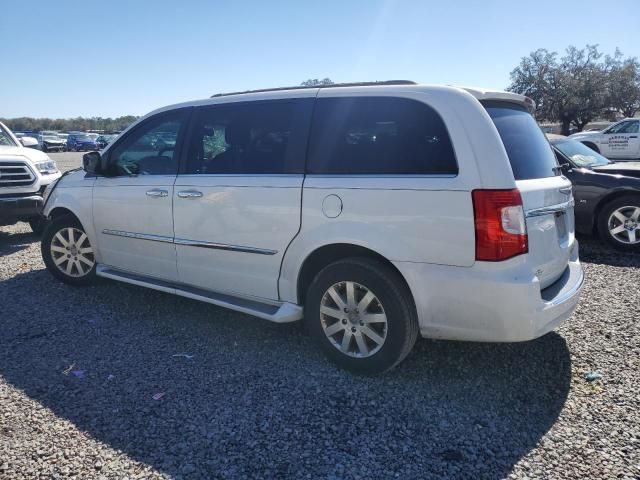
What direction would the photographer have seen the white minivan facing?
facing away from the viewer and to the left of the viewer

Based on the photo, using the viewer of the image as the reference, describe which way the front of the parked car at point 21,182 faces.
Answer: facing the viewer and to the right of the viewer

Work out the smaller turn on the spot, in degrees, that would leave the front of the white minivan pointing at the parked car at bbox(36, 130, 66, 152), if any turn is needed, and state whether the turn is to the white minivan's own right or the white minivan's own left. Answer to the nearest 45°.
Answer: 0° — it already faces it

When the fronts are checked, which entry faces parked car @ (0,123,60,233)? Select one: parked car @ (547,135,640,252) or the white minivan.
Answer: the white minivan

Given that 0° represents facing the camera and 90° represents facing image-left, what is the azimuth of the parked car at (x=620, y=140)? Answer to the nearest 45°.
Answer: approximately 90°

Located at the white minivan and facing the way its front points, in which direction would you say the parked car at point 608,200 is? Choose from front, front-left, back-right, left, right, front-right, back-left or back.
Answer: right

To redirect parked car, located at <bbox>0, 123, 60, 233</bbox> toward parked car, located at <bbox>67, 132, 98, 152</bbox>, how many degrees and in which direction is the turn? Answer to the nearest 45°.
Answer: approximately 135° to its left
